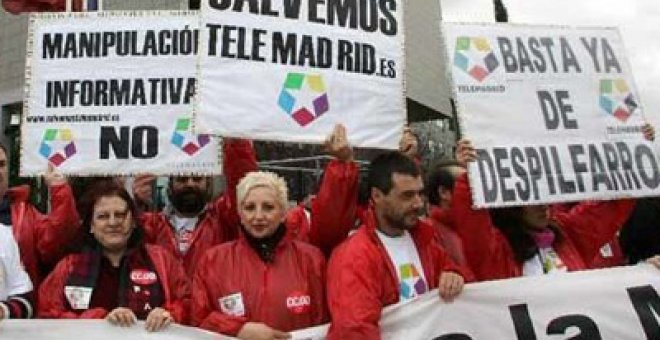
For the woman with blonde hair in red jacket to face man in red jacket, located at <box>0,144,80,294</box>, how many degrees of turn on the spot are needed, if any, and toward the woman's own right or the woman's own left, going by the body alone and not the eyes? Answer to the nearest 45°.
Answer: approximately 135° to the woman's own right

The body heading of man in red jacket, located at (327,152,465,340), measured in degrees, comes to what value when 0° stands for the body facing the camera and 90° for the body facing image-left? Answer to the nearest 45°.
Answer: approximately 315°

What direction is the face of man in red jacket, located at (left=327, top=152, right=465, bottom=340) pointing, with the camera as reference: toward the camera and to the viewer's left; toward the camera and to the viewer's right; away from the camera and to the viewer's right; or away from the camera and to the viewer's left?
toward the camera and to the viewer's right

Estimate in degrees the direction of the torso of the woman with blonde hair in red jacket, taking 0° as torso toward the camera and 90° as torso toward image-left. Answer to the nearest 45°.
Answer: approximately 0°

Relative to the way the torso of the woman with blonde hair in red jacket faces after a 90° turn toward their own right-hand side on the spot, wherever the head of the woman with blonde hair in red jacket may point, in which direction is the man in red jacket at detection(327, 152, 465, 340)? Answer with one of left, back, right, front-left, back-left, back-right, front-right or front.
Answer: back

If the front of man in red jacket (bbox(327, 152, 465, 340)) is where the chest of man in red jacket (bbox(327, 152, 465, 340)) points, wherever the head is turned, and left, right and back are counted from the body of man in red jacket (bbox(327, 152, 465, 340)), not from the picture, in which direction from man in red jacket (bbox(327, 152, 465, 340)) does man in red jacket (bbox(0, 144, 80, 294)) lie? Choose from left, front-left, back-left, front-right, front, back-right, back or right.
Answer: back-right

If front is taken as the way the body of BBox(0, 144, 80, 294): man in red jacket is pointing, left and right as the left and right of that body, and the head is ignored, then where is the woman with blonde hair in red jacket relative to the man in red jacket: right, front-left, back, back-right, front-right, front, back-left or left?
front-left

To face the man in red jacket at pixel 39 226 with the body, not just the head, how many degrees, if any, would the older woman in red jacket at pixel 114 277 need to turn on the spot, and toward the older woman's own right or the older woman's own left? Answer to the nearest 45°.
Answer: approximately 135° to the older woman's own right
